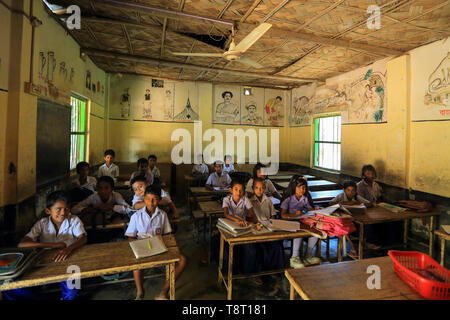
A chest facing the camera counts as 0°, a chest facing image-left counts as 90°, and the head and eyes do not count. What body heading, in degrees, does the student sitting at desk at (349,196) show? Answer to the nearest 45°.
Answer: approximately 0°
